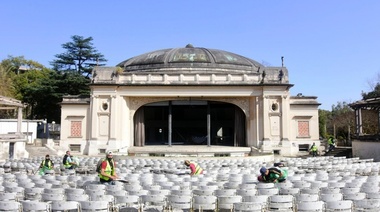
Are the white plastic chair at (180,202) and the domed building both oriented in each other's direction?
yes

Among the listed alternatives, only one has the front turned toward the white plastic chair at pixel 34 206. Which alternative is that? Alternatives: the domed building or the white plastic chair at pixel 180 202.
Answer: the domed building

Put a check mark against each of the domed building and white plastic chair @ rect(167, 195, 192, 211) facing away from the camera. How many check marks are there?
1

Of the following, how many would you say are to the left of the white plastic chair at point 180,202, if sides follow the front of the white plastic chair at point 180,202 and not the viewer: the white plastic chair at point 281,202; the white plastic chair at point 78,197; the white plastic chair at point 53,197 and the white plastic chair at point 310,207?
2

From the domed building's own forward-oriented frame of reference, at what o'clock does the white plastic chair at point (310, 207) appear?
The white plastic chair is roughly at 12 o'clock from the domed building.

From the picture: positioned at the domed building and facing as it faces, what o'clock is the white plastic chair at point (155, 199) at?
The white plastic chair is roughly at 12 o'clock from the domed building.

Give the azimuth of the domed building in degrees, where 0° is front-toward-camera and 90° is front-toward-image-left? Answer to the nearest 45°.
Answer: approximately 0°

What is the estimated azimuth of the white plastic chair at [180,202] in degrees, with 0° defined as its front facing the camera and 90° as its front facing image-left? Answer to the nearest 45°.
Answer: approximately 180°

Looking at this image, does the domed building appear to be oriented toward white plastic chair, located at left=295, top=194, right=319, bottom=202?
yes

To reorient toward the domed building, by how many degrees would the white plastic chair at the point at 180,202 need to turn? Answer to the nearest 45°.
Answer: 0° — it already faces it

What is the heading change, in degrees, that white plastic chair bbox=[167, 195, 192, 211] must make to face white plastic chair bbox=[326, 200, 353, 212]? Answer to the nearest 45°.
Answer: approximately 90° to its right

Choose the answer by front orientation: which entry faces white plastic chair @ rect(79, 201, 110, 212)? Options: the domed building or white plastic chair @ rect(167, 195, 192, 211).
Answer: the domed building
